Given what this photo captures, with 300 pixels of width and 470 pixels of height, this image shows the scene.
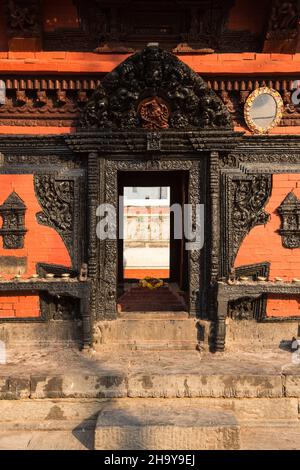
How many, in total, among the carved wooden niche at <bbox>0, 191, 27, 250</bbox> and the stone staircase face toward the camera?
2

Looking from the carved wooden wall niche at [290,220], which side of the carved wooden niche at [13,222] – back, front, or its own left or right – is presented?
left

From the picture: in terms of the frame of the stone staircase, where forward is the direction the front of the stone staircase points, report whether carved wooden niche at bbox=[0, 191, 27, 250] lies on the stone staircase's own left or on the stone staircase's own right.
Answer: on the stone staircase's own right

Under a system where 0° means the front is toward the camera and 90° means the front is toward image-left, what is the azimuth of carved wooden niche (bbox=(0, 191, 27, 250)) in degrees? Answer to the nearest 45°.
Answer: approximately 0°

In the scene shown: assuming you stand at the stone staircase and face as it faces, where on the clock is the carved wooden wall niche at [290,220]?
The carved wooden wall niche is roughly at 8 o'clock from the stone staircase.

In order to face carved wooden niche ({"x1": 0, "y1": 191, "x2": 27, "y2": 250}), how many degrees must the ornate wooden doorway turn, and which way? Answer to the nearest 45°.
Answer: approximately 90° to its right

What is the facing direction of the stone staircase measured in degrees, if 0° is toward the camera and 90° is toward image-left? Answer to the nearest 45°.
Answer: approximately 0°
